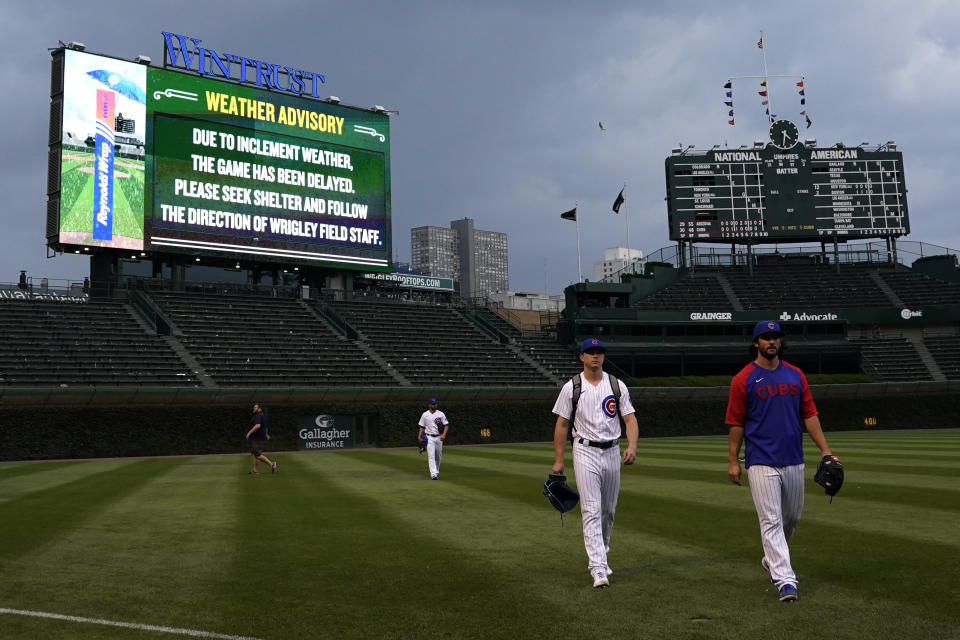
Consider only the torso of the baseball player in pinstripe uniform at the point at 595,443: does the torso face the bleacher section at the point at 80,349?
no

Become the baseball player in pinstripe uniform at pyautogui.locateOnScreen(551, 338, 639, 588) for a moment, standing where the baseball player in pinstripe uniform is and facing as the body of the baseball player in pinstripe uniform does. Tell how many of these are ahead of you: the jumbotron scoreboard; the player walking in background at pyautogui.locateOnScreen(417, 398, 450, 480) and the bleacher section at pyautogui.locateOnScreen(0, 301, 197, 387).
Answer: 0

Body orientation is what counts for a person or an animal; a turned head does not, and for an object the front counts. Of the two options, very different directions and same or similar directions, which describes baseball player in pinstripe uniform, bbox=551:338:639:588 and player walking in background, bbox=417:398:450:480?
same or similar directions

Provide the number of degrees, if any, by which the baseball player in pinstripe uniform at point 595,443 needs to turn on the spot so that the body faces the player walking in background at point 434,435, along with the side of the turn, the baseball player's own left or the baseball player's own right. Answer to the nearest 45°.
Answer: approximately 180°

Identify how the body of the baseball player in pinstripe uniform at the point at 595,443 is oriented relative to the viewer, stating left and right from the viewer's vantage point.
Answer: facing the viewer

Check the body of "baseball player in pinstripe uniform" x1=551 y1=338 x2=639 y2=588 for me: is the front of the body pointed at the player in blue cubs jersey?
no

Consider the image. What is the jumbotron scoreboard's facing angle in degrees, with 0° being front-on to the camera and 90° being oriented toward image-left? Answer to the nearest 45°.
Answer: approximately 315°

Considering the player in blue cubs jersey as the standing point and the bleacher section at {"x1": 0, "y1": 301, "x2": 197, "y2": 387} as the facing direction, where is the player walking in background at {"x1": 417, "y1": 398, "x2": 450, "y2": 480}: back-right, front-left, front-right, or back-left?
front-right

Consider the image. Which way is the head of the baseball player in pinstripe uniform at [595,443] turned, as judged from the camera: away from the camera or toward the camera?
toward the camera

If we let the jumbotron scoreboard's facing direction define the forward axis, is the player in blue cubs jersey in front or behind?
in front

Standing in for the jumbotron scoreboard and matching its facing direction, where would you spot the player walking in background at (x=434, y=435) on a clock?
The player walking in background is roughly at 1 o'clock from the jumbotron scoreboard.

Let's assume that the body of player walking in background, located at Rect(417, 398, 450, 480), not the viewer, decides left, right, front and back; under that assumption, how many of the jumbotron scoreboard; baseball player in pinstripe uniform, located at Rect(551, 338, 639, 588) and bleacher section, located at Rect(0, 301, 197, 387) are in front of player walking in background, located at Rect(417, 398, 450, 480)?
1

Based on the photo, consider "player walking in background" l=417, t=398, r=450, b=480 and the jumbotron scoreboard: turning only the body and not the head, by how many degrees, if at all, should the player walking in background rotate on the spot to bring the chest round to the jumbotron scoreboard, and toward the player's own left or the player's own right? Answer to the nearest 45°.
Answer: approximately 135° to the player's own right

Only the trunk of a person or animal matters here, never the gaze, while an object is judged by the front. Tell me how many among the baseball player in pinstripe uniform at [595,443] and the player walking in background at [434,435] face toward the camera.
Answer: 2
